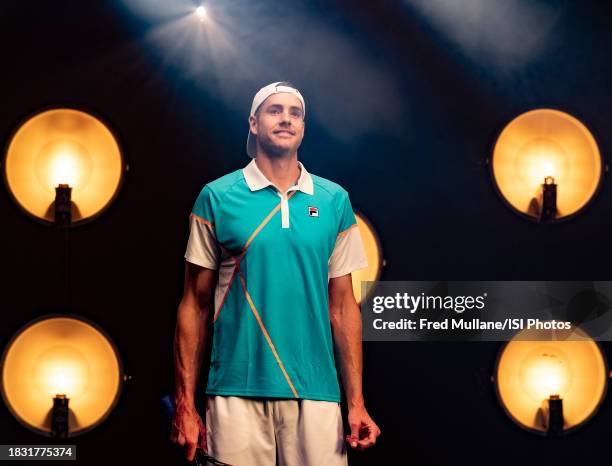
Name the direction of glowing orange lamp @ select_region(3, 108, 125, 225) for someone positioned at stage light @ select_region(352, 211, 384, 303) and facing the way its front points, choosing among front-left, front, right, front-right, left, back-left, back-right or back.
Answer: right

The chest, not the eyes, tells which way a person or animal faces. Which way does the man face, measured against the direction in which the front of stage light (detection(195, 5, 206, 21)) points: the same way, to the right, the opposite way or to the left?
the same way

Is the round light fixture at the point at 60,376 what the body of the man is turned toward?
no

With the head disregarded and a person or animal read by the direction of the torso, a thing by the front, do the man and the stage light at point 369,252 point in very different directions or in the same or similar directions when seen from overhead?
same or similar directions

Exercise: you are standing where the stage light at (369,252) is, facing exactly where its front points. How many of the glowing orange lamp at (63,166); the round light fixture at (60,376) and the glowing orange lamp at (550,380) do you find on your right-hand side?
2

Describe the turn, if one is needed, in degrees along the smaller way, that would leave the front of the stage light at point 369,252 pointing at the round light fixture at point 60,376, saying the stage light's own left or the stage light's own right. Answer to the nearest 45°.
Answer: approximately 90° to the stage light's own right

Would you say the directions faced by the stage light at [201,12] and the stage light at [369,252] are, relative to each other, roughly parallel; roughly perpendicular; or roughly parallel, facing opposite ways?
roughly parallel

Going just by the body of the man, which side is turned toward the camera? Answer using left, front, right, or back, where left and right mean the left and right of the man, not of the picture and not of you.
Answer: front

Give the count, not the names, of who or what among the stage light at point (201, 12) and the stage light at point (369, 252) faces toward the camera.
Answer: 2

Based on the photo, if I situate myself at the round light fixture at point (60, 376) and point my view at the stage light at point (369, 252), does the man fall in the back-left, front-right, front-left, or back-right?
front-right

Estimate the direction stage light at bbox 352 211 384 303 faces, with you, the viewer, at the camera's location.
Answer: facing the viewer
